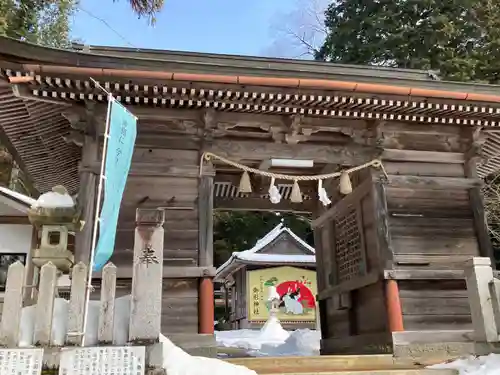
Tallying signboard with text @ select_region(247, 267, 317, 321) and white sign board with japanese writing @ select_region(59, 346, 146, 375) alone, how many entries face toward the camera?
2

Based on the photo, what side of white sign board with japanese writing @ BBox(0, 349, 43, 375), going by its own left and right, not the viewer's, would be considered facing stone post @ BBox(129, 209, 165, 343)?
left

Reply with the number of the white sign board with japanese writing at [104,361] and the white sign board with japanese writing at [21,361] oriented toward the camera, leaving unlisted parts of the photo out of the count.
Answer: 2

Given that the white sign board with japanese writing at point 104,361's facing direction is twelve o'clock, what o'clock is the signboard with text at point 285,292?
The signboard with text is roughly at 7 o'clock from the white sign board with japanese writing.

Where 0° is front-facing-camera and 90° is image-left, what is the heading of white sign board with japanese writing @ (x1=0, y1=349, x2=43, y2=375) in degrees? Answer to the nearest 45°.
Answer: approximately 0°

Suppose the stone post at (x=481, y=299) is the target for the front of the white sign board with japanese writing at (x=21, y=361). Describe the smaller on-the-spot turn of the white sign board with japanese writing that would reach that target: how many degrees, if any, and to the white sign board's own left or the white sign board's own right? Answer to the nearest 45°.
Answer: approximately 90° to the white sign board's own left

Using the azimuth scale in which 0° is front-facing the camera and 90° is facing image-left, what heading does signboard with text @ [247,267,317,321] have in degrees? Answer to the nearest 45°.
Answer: approximately 0°

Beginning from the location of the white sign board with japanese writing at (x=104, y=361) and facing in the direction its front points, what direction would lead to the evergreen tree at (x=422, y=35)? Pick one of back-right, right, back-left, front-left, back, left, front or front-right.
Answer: back-left
